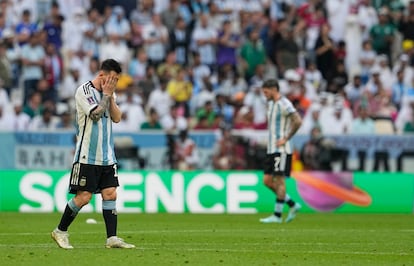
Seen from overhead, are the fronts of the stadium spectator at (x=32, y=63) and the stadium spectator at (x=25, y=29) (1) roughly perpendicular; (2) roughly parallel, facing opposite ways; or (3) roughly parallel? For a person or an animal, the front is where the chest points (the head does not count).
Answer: roughly parallel

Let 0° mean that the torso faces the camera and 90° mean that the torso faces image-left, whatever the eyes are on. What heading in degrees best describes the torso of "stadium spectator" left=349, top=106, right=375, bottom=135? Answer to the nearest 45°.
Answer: approximately 0°

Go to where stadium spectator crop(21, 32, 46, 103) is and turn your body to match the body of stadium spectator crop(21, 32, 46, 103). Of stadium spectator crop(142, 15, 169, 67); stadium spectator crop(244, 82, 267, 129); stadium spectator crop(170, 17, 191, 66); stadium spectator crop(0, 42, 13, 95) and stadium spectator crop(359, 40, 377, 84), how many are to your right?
1

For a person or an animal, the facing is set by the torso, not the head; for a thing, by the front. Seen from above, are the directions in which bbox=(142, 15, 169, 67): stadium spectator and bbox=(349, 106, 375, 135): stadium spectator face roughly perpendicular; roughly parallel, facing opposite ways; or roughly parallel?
roughly parallel

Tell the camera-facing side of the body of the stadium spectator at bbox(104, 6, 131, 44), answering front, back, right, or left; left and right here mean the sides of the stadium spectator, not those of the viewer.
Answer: front

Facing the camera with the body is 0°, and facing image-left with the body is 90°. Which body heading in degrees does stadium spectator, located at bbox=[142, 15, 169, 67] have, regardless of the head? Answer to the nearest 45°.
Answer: approximately 0°

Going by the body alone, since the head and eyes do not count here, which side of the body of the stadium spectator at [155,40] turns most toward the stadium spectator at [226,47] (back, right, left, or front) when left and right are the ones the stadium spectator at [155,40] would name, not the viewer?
left

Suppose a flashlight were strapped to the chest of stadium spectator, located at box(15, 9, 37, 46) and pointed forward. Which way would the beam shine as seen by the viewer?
toward the camera

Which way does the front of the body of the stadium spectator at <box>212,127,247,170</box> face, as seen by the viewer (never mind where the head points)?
toward the camera

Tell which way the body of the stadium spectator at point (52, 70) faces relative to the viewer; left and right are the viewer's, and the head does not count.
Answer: facing the viewer

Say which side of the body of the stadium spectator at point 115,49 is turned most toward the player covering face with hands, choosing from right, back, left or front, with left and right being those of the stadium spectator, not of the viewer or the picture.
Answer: front
